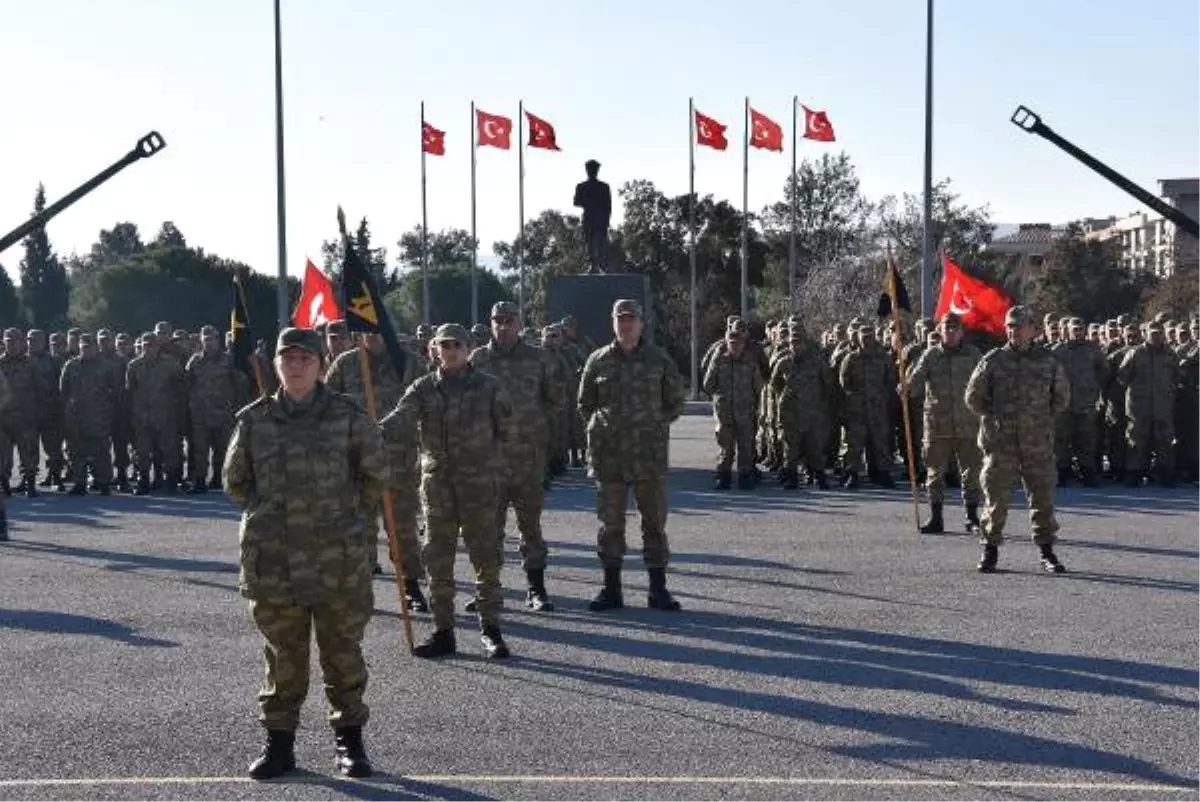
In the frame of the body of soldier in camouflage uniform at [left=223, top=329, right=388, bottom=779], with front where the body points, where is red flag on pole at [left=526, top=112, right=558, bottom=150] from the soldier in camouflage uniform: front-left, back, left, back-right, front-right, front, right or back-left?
back

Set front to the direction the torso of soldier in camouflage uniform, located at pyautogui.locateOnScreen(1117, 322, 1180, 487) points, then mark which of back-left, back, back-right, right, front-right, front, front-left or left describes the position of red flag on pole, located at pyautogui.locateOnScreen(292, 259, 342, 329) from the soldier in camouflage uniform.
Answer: front-right

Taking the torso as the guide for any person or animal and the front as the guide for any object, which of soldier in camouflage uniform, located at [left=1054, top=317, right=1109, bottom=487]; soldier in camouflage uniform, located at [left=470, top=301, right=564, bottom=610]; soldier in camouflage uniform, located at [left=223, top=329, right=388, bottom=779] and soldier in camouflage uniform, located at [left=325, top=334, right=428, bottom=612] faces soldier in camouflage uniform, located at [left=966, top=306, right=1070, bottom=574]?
soldier in camouflage uniform, located at [left=1054, top=317, right=1109, bottom=487]

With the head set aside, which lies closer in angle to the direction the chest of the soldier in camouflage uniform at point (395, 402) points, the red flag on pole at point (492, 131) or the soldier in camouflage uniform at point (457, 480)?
the soldier in camouflage uniform

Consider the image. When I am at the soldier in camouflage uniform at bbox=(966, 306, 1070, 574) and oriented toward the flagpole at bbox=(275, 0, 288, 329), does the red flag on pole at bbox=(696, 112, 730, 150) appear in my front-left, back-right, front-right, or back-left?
front-right

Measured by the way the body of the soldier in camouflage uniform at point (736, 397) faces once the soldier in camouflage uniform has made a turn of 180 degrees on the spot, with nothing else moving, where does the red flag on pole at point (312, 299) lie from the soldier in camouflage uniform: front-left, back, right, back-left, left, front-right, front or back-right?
back-left

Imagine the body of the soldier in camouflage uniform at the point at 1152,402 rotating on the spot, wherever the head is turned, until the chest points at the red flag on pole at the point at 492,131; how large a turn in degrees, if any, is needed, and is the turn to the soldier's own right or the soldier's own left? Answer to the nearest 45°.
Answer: approximately 135° to the soldier's own right

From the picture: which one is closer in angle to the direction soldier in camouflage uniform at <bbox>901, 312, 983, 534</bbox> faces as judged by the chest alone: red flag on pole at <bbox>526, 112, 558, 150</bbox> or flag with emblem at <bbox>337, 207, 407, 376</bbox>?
the flag with emblem

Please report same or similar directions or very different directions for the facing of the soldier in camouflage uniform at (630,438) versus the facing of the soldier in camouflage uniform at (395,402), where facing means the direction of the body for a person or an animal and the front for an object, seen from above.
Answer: same or similar directions

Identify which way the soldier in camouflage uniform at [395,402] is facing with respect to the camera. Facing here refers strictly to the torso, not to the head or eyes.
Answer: toward the camera

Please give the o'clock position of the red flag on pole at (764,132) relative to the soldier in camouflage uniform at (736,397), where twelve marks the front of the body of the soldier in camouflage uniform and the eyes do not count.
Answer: The red flag on pole is roughly at 6 o'clock from the soldier in camouflage uniform.

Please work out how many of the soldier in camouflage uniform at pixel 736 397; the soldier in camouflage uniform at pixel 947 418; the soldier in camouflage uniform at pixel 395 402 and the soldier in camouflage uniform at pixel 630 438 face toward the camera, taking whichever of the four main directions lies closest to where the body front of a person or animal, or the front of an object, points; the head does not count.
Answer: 4

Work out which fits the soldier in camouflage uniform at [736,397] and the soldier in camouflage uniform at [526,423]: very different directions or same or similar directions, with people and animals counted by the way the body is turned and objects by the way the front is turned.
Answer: same or similar directions

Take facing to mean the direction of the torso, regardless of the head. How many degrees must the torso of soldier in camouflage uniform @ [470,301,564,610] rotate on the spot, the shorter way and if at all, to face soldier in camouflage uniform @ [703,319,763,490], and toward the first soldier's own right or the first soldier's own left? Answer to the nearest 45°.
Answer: approximately 180°

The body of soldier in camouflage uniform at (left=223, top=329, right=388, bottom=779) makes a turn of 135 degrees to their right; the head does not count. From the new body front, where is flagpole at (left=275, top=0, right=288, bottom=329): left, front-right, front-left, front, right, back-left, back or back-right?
front-right

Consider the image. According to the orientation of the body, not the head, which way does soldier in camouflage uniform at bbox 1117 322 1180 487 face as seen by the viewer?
toward the camera

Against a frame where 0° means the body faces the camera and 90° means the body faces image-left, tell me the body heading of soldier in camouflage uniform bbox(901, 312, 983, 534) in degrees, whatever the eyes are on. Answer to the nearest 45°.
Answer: approximately 0°

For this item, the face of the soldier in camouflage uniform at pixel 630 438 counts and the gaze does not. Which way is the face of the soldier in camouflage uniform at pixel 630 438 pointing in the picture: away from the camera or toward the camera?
toward the camera
